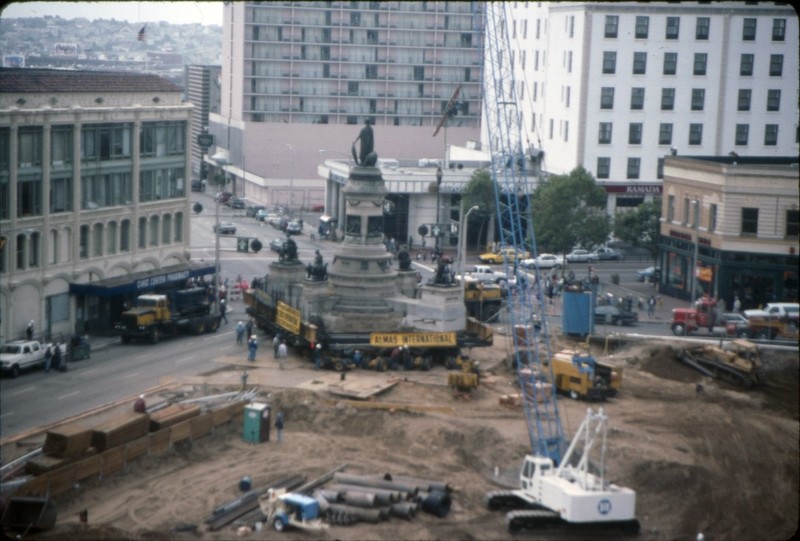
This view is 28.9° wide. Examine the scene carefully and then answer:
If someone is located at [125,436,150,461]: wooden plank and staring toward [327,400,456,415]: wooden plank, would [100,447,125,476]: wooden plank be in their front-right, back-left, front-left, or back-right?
back-right

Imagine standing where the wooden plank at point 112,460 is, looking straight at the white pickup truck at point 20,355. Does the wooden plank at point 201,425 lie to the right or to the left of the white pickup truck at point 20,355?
right

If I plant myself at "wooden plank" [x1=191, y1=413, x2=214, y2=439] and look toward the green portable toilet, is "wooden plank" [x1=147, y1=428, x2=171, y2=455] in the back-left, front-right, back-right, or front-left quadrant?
back-right

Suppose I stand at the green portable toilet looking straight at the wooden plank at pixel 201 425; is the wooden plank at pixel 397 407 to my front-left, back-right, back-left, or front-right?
back-right

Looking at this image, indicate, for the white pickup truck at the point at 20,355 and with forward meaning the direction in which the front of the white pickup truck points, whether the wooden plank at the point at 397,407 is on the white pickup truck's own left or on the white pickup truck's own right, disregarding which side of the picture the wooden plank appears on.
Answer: on the white pickup truck's own left
